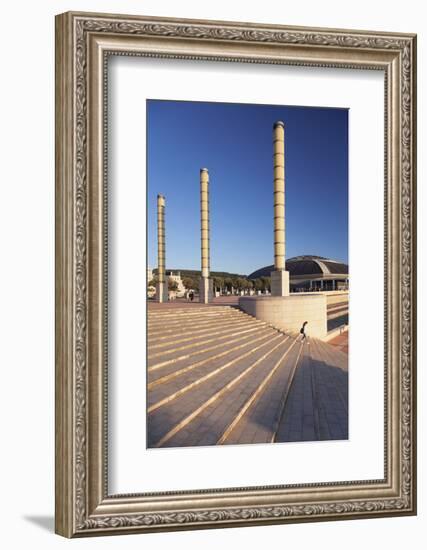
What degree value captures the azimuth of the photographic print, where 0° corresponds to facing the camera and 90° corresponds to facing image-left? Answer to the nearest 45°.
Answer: approximately 315°

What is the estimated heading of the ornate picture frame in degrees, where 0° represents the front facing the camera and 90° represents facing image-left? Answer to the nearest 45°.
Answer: approximately 315°
